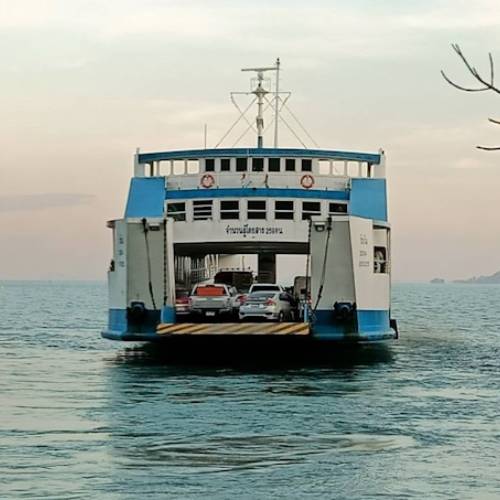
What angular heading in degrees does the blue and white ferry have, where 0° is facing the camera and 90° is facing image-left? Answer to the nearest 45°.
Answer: approximately 0°
